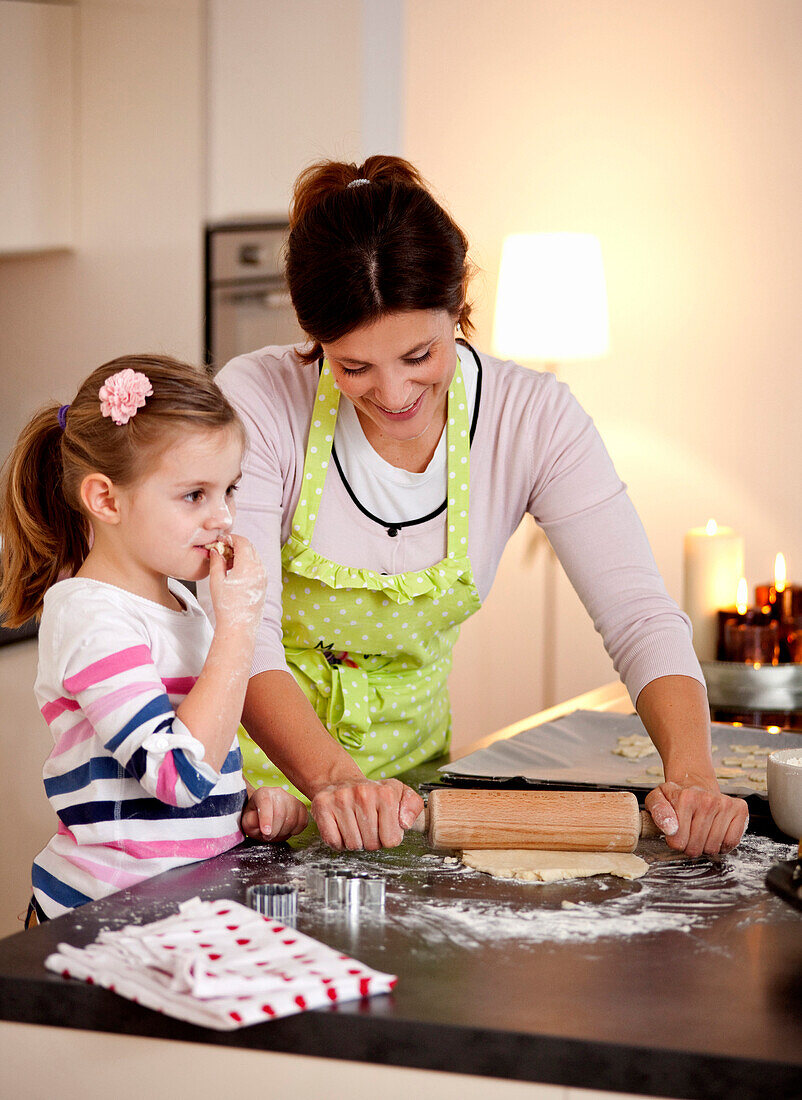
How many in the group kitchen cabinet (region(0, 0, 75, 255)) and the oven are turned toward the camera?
2

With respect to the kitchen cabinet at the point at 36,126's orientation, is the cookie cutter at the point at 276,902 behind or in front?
in front

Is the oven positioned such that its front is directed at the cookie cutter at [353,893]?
yes

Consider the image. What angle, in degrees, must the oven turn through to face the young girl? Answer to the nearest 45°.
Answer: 0° — it already faces them

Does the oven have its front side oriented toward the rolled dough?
yes

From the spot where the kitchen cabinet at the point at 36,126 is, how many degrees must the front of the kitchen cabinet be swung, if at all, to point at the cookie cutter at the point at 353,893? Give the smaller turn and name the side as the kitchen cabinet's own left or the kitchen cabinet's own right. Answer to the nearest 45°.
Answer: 0° — it already faces it

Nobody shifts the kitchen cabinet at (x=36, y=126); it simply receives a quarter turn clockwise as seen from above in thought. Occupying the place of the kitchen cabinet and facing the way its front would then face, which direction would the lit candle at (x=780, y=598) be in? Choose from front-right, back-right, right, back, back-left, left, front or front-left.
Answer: back-left

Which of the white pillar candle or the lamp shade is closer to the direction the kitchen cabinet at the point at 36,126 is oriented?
the white pillar candle

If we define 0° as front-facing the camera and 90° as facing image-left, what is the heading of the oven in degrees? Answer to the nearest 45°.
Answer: approximately 0°

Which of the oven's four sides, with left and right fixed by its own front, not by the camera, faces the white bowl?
front

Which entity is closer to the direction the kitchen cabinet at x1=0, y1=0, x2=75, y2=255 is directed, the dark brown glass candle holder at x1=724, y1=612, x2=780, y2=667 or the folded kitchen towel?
the folded kitchen towel

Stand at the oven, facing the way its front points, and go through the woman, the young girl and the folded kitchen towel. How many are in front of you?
3
